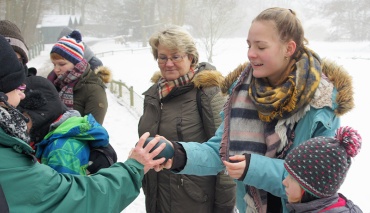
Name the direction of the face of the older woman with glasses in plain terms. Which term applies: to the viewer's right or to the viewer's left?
to the viewer's left

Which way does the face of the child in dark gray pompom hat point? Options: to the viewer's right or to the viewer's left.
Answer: to the viewer's left

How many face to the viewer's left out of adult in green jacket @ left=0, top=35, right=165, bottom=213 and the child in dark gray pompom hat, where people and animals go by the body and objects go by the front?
1

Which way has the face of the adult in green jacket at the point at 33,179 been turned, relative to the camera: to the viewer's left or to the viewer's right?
to the viewer's right

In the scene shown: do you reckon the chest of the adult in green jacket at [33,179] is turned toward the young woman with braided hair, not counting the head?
yes

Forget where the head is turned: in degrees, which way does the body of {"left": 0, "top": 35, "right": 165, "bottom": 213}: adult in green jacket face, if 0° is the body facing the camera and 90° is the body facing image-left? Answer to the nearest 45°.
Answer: approximately 270°

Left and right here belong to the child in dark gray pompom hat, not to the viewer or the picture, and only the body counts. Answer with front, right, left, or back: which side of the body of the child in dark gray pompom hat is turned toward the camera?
left

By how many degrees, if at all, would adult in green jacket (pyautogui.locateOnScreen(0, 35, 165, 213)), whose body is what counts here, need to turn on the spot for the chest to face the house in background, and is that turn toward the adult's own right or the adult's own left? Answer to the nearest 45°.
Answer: approximately 90° to the adult's own left

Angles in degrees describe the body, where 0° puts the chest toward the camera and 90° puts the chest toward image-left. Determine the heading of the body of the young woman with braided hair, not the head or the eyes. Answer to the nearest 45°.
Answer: approximately 45°

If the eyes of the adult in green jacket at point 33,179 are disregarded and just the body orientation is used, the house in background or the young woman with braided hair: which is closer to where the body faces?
the young woman with braided hair
